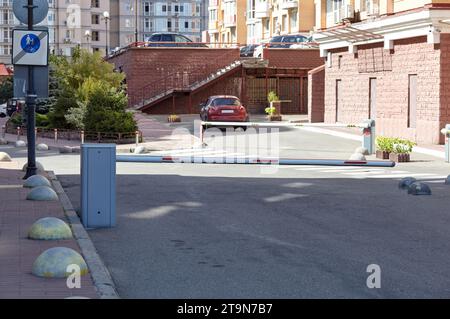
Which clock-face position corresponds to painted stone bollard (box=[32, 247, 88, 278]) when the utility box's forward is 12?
The painted stone bollard is roughly at 12 o'clock from the utility box.

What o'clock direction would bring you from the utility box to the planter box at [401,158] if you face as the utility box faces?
The planter box is roughly at 7 o'clock from the utility box.

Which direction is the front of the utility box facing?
toward the camera

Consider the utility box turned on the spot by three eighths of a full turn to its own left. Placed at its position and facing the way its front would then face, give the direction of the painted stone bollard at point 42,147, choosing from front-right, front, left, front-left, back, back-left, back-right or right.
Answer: front-left

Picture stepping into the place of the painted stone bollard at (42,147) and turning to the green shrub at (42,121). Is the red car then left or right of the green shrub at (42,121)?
right

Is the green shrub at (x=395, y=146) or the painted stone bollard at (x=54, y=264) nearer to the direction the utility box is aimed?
the painted stone bollard

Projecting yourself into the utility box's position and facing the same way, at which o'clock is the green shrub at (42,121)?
The green shrub is roughly at 6 o'clock from the utility box.

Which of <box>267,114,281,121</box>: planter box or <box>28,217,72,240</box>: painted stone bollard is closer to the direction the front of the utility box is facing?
the painted stone bollard

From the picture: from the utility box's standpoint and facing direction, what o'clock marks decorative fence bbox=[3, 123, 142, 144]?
The decorative fence is roughly at 6 o'clock from the utility box.

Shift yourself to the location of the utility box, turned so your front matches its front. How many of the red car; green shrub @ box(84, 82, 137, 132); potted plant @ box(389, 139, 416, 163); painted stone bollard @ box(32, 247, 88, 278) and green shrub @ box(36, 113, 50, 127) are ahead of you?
1

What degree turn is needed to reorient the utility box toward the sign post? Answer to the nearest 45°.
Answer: approximately 180°

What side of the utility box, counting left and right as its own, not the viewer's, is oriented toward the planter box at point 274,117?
back

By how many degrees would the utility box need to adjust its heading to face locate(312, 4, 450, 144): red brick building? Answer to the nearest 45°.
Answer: approximately 135° to its left

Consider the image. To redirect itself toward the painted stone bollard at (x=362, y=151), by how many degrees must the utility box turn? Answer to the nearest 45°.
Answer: approximately 135° to its left
